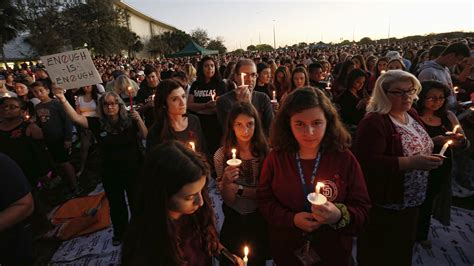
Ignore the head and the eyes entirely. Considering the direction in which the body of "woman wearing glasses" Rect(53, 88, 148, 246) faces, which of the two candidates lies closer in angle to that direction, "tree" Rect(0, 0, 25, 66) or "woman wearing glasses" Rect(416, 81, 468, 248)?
the woman wearing glasses

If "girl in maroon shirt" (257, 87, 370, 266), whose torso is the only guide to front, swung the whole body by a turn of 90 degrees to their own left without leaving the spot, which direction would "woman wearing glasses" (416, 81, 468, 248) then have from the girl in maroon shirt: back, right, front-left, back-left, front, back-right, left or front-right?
front-left

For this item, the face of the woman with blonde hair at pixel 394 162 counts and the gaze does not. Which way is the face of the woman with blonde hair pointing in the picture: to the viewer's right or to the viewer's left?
to the viewer's right

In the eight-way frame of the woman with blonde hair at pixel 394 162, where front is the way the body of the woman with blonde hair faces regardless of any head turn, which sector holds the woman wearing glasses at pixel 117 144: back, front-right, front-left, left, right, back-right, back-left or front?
back-right

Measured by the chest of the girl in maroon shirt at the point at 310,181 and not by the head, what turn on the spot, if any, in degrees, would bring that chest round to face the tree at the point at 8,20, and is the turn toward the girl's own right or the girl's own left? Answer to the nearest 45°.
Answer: approximately 135° to the girl's own right

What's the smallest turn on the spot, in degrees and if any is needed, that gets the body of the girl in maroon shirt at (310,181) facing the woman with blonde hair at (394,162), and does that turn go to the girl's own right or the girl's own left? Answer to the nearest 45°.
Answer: approximately 135° to the girl's own left

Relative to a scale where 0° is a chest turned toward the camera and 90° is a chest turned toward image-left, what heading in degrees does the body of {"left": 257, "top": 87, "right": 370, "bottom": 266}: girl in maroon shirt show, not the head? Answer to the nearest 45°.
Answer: approximately 0°

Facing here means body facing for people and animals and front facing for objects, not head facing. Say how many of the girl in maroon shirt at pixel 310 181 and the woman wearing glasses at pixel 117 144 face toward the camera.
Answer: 2

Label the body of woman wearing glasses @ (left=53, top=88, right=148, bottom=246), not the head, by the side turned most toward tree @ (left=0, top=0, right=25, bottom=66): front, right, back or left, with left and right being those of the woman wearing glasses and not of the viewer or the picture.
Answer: back

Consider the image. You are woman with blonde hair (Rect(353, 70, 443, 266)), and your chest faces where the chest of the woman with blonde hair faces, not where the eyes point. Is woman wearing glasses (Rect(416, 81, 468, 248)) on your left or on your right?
on your left
